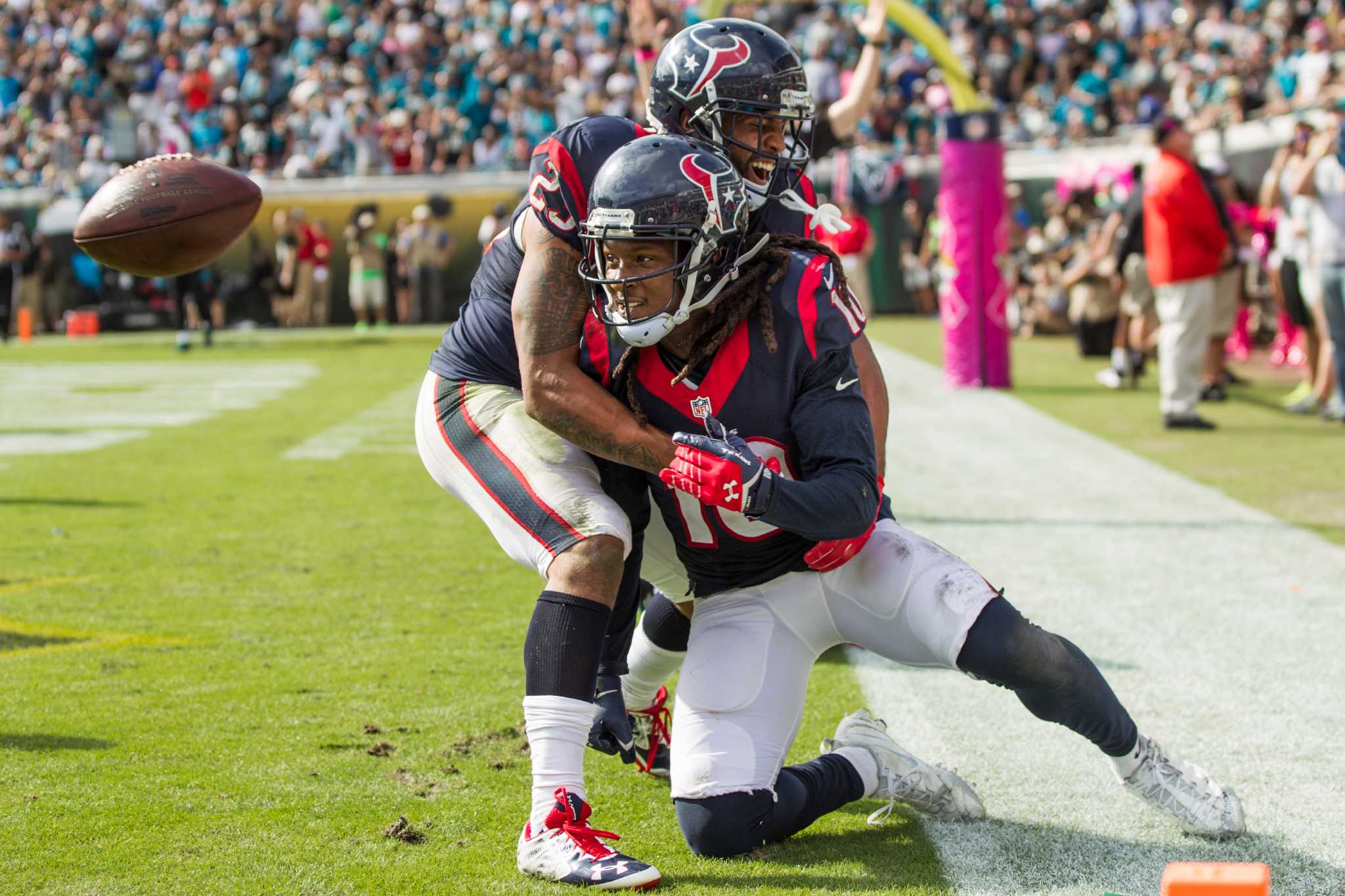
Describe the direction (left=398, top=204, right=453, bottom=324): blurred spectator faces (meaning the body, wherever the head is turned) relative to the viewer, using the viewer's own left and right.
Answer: facing the viewer

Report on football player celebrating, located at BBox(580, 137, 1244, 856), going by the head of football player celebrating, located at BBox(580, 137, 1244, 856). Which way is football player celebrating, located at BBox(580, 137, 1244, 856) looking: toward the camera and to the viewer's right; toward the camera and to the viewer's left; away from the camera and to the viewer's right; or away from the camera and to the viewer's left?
toward the camera and to the viewer's left

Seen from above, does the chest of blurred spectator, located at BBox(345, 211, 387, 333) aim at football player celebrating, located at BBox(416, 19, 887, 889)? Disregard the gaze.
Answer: yes

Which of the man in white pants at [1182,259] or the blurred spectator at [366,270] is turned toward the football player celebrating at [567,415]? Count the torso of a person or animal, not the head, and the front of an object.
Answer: the blurred spectator

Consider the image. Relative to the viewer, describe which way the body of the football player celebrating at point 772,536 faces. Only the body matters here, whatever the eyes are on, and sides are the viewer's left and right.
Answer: facing the viewer and to the left of the viewer

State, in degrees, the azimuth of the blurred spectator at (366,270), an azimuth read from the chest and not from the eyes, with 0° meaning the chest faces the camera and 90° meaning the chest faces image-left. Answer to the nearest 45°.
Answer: approximately 0°

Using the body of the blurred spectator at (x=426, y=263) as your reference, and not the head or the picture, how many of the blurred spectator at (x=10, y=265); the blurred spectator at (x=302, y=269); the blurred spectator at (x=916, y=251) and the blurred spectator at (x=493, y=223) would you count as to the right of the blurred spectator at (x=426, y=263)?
2
